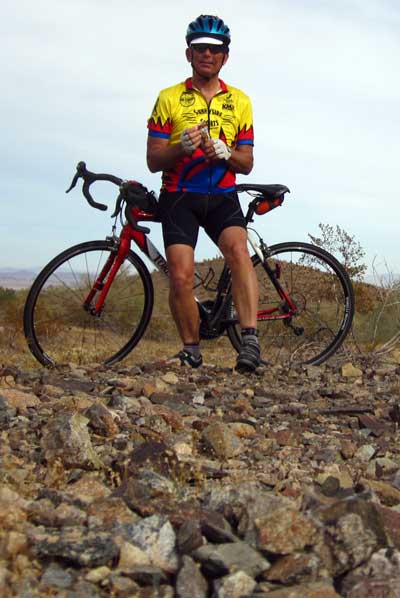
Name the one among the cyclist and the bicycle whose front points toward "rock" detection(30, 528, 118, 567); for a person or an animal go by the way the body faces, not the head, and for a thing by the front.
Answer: the cyclist

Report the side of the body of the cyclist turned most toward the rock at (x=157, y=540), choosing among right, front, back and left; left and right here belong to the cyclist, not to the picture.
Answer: front

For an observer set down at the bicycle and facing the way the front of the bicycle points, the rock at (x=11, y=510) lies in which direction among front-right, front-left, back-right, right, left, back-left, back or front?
left

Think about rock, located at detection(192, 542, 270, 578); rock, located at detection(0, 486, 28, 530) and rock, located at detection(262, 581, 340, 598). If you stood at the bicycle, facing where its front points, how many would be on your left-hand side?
3

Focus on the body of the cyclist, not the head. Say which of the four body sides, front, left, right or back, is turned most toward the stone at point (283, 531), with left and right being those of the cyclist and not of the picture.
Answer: front

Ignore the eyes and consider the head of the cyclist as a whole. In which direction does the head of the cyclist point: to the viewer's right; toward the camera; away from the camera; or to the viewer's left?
toward the camera

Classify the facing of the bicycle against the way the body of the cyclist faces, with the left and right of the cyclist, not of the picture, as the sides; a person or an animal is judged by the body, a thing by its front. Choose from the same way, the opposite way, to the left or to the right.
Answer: to the right

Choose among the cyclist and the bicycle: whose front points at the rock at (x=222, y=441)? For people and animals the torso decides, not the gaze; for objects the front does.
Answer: the cyclist

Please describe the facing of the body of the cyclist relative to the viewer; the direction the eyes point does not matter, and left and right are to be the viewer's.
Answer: facing the viewer

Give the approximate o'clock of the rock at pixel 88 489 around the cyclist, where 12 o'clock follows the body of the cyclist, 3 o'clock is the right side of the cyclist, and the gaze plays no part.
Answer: The rock is roughly at 12 o'clock from the cyclist.

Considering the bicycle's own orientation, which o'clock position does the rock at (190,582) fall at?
The rock is roughly at 9 o'clock from the bicycle.

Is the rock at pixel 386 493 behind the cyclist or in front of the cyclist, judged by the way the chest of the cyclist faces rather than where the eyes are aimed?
in front

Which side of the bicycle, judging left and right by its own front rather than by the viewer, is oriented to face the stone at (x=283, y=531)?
left

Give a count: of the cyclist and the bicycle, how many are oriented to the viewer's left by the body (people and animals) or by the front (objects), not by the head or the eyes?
1

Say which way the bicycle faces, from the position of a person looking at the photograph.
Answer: facing to the left of the viewer

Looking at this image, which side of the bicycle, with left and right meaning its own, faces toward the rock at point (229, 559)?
left

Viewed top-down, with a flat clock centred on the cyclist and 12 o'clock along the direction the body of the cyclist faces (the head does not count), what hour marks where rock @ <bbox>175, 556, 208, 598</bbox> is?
The rock is roughly at 12 o'clock from the cyclist.

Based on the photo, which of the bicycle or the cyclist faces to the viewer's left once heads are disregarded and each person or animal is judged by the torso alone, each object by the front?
the bicycle
